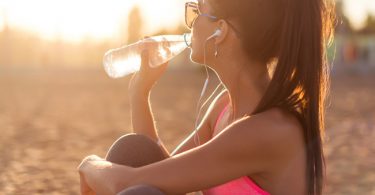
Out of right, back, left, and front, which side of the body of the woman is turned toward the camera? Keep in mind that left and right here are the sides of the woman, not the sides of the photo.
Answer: left

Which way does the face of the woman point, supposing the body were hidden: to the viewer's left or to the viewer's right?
to the viewer's left
